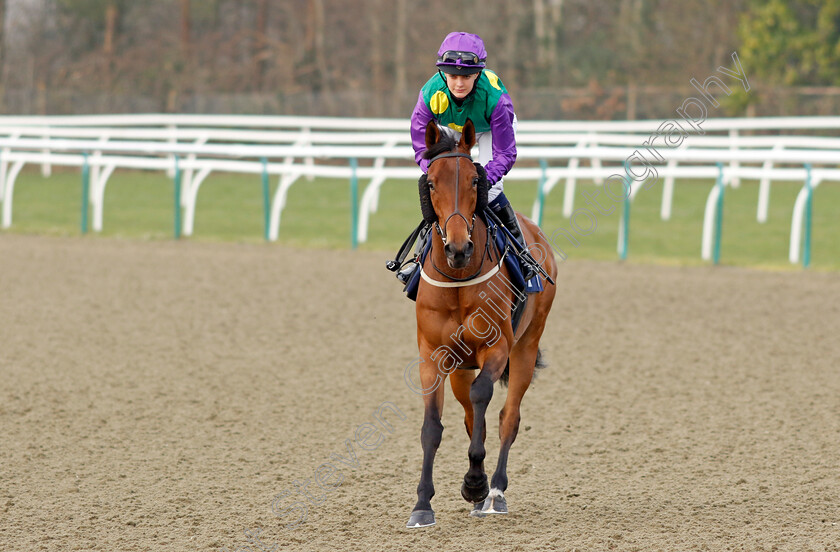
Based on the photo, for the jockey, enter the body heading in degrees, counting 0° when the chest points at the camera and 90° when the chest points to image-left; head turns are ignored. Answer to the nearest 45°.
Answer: approximately 0°
